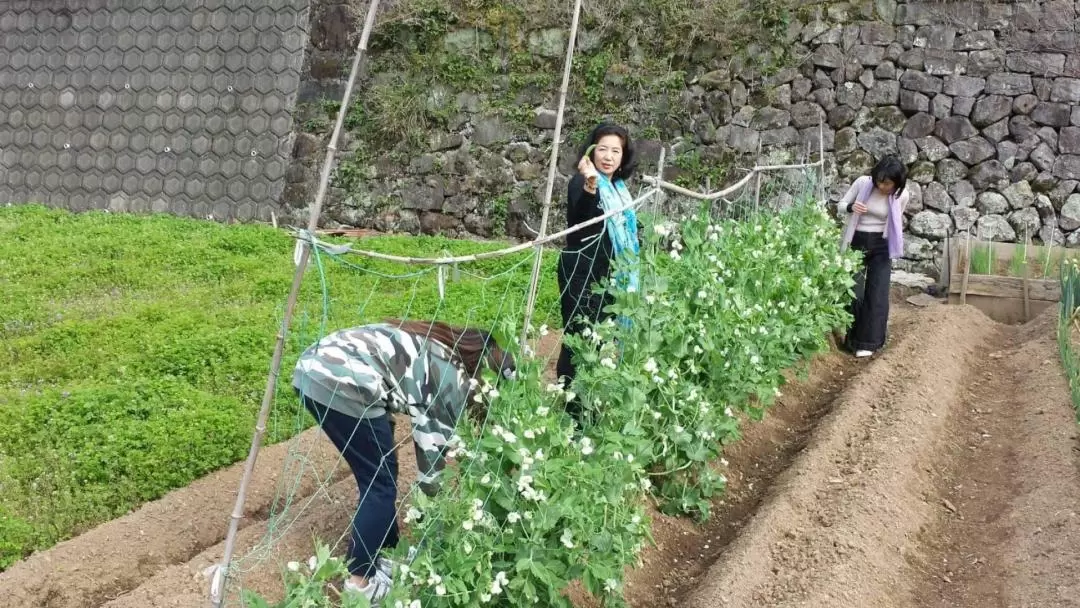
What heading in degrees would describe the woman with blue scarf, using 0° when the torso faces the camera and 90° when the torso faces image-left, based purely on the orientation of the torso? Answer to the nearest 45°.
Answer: approximately 315°

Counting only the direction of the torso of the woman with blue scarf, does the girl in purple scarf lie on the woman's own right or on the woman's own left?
on the woman's own left
